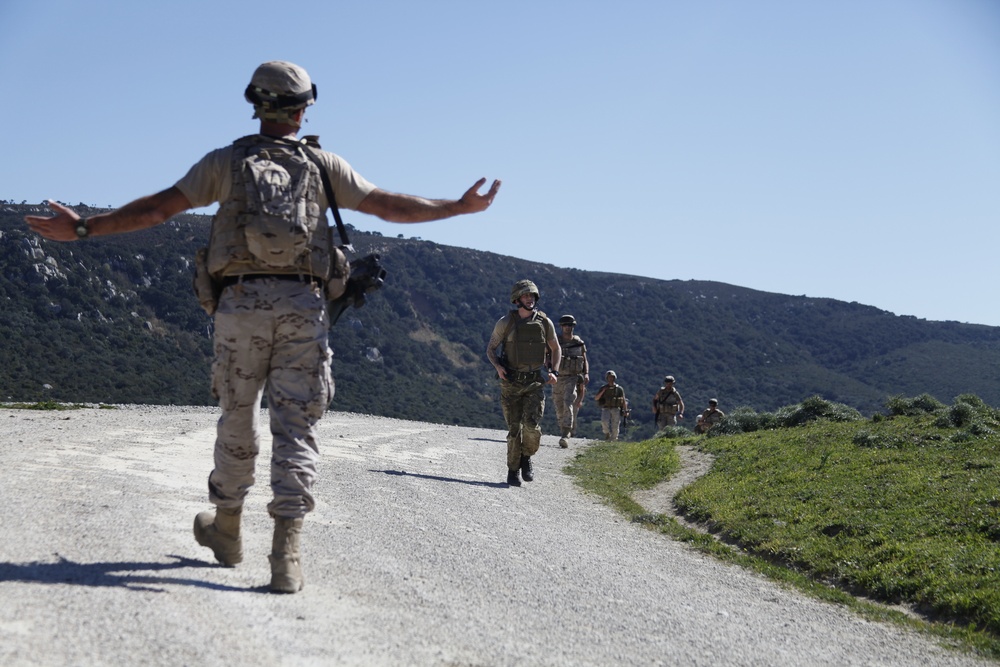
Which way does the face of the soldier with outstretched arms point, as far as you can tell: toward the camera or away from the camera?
away from the camera

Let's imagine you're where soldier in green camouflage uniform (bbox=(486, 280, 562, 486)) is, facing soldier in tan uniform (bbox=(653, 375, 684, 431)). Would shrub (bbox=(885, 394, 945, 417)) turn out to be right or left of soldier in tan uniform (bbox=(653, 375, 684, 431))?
right

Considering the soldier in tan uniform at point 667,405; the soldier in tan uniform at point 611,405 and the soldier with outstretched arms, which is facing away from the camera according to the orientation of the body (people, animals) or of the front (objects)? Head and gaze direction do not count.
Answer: the soldier with outstretched arms

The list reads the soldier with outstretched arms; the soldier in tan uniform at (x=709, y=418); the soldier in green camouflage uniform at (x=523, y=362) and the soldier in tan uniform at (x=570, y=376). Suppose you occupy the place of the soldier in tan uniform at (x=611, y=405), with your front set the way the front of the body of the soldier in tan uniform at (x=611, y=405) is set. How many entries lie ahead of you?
3

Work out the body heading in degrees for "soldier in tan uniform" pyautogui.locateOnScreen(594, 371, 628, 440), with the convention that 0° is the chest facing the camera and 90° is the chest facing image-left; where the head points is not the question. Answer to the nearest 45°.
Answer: approximately 0°

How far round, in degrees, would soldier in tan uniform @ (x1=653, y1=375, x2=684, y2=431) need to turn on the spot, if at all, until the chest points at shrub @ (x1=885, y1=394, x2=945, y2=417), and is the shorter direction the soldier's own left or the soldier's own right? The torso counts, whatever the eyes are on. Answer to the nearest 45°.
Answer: approximately 45° to the soldier's own left

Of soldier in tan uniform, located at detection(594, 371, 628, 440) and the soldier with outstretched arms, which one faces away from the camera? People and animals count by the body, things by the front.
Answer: the soldier with outstretched arms

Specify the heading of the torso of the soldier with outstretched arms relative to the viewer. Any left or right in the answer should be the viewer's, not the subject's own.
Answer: facing away from the viewer

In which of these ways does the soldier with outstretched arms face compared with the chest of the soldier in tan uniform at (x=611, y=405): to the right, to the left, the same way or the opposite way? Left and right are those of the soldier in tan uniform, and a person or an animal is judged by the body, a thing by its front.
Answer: the opposite way

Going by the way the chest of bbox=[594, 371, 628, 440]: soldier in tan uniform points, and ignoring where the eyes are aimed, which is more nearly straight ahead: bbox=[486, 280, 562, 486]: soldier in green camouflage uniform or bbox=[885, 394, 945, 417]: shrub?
the soldier in green camouflage uniform

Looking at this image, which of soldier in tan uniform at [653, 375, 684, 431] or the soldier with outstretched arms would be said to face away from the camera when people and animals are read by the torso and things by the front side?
the soldier with outstretched arms

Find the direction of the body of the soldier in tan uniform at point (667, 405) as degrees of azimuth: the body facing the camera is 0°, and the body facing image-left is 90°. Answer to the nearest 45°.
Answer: approximately 0°
